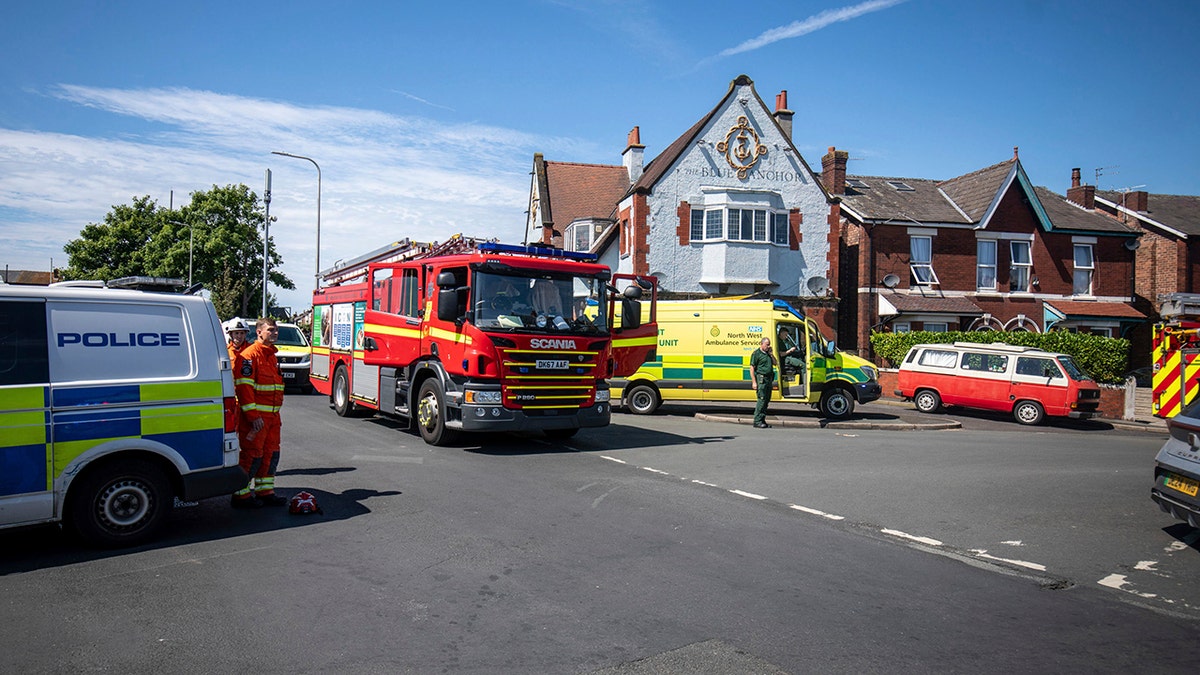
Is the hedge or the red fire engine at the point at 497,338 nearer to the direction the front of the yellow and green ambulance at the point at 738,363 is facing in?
the hedge

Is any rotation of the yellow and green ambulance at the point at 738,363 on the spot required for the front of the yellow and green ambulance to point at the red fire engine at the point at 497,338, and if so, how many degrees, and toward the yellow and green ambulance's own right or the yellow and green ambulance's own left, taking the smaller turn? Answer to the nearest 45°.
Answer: approximately 135° to the yellow and green ambulance's own right

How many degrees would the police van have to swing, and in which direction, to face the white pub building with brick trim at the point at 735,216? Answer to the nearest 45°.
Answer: approximately 135° to its right

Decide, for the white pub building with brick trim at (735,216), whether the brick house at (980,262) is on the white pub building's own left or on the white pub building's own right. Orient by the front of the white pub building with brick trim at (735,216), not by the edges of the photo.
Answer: on the white pub building's own left

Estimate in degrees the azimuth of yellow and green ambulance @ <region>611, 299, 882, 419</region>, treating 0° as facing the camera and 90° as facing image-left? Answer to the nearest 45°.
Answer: approximately 270°

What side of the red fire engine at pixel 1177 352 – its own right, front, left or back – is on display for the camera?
back

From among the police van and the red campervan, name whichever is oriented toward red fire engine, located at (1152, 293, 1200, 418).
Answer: the red campervan

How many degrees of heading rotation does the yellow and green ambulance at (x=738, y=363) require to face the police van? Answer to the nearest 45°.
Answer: approximately 90° to its right

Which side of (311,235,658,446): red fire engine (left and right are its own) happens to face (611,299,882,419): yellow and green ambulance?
left

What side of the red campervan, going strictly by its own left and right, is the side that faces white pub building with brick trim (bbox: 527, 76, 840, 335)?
back

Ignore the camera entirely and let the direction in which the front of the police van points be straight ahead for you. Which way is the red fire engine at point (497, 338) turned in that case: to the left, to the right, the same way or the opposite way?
to the left

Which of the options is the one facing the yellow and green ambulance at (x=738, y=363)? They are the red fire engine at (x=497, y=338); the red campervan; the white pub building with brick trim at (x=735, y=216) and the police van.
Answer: the white pub building with brick trim

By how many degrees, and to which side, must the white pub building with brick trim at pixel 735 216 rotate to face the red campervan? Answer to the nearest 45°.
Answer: approximately 45° to its left

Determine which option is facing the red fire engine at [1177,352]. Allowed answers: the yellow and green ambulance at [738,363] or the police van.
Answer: the yellow and green ambulance

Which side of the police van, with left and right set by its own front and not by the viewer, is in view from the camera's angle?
left
